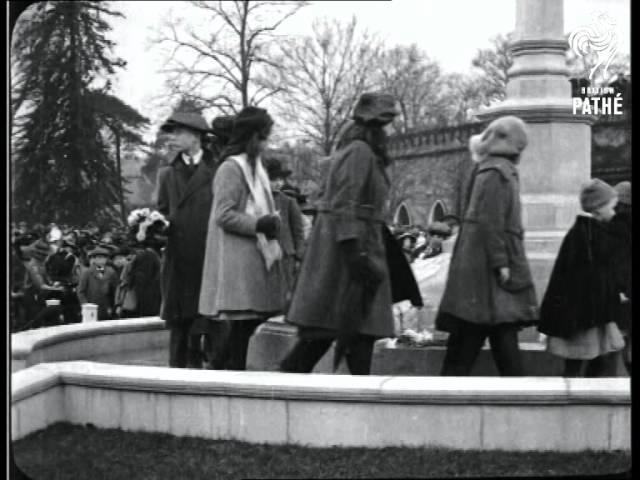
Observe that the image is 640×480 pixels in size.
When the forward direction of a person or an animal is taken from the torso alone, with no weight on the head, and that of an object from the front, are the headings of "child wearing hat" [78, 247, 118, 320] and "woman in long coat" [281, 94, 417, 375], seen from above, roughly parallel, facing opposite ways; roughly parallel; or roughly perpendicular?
roughly perpendicular

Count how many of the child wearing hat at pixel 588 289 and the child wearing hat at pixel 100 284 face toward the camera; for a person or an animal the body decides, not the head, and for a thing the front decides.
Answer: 1

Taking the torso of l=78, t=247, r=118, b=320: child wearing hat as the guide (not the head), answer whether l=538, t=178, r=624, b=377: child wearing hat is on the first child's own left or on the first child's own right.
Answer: on the first child's own left
